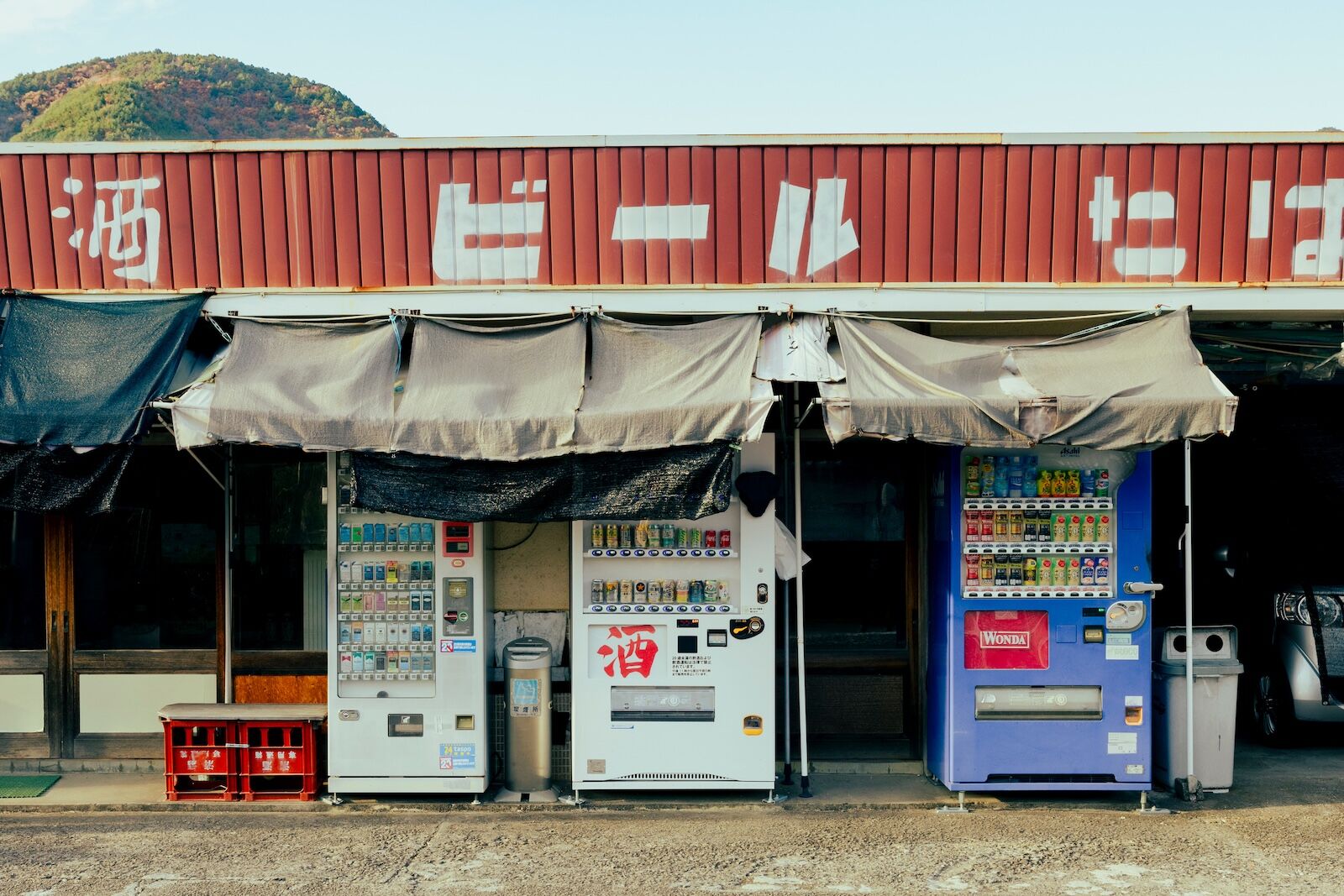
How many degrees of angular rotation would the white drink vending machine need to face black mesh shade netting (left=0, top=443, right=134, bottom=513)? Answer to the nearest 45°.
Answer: approximately 90° to its right

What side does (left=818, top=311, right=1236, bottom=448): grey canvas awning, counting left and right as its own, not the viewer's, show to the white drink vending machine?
right

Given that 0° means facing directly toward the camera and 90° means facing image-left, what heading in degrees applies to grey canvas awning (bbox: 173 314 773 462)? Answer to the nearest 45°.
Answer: approximately 0°

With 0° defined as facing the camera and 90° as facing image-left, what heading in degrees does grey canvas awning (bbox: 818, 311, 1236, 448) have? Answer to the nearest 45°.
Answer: approximately 0°

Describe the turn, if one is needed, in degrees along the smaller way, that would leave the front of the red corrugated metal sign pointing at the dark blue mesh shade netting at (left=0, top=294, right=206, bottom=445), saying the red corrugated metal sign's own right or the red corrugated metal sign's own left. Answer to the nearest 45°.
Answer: approximately 90° to the red corrugated metal sign's own right
